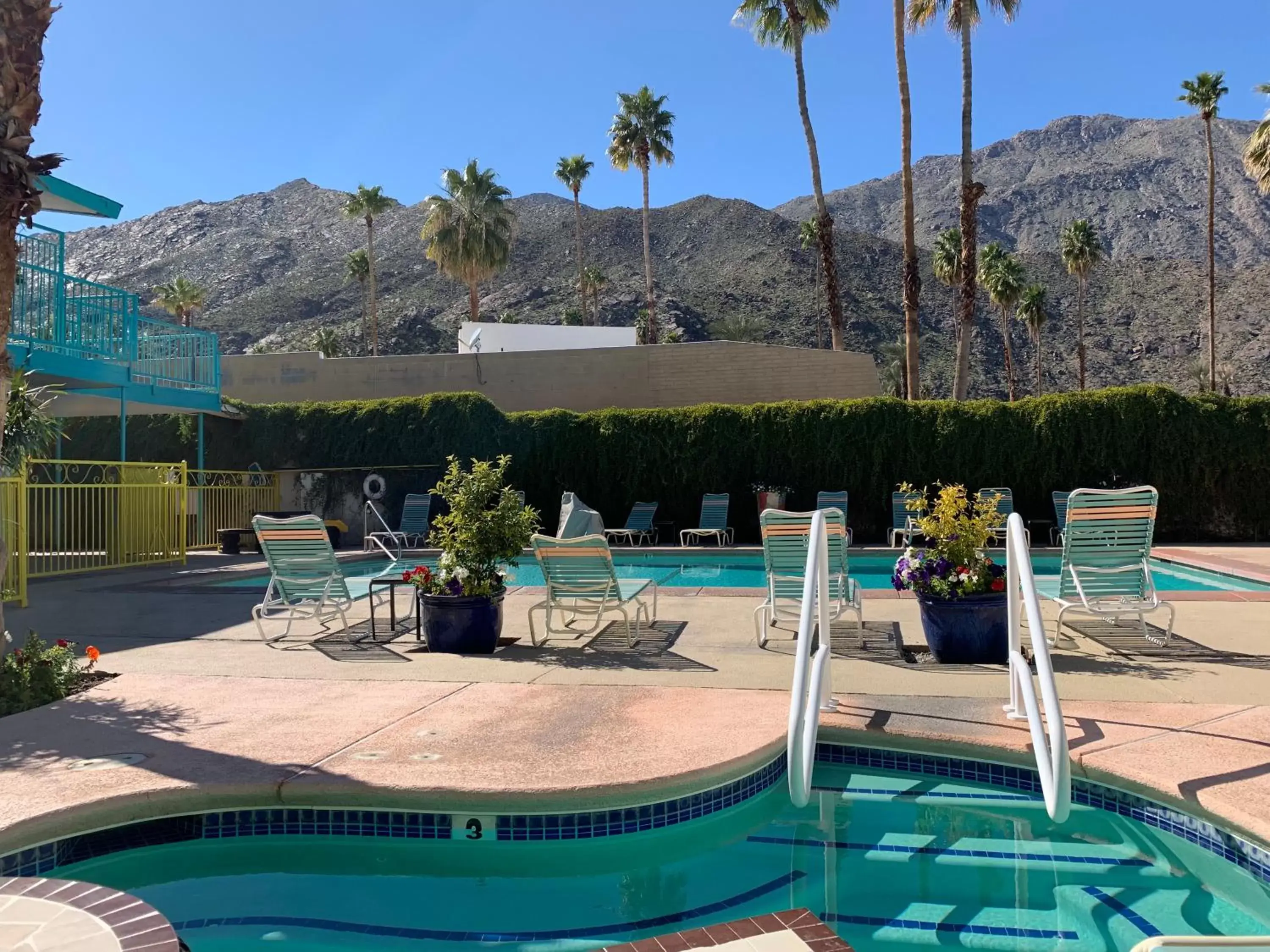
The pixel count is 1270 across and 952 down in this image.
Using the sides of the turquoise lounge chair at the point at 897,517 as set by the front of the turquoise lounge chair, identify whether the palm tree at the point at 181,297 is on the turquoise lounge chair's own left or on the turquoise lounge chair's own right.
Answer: on the turquoise lounge chair's own right

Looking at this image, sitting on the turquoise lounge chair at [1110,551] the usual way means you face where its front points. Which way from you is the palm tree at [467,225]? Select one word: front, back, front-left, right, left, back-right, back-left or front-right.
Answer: front-left

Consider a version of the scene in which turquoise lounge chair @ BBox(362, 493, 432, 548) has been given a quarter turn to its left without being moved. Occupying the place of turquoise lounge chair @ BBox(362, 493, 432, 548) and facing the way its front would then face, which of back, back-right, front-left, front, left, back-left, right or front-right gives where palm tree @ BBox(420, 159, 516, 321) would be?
back-left

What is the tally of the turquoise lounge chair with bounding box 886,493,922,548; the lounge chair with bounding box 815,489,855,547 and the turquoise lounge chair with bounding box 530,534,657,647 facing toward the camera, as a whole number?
2

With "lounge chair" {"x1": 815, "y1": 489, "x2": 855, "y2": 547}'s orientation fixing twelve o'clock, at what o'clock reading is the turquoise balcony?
The turquoise balcony is roughly at 2 o'clock from the lounge chair.

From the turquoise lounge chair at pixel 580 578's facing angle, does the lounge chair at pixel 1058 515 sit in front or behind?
in front

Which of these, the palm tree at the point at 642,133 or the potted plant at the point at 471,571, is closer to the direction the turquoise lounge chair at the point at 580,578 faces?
the palm tree

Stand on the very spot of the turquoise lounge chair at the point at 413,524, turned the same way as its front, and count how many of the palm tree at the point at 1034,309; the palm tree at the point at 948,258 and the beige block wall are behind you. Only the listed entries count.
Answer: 3

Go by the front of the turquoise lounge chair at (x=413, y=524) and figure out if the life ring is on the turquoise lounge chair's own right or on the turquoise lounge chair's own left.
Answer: on the turquoise lounge chair's own right

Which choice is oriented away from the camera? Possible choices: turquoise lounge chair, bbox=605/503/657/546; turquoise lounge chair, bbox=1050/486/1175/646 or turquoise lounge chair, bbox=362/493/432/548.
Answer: turquoise lounge chair, bbox=1050/486/1175/646

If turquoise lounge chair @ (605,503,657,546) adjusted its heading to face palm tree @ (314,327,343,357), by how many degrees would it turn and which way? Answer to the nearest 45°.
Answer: approximately 90° to its right

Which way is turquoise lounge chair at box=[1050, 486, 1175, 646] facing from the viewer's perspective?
away from the camera

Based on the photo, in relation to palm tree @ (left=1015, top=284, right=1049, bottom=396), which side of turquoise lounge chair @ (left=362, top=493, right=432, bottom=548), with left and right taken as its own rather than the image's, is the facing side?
back

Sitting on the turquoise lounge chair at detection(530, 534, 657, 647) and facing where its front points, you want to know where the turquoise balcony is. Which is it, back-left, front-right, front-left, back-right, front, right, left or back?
left

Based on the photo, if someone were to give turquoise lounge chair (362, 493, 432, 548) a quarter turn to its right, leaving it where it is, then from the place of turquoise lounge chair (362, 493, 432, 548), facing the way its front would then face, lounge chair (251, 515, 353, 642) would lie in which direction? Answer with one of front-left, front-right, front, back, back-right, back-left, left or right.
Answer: back-left
